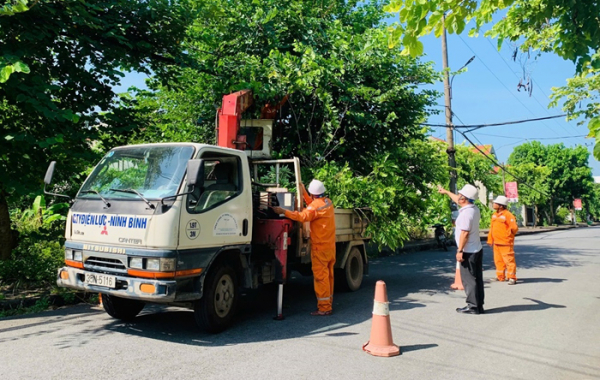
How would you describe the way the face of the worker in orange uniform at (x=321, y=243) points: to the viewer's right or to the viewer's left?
to the viewer's left

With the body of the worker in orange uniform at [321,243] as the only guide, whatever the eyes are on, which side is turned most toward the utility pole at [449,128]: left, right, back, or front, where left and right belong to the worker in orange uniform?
right

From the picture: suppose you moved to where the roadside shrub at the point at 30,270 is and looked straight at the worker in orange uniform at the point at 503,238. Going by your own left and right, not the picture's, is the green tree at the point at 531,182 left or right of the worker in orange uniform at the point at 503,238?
left

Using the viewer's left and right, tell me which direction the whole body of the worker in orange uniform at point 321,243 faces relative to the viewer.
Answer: facing away from the viewer and to the left of the viewer

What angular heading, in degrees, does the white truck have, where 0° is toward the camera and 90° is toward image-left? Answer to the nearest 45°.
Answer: approximately 45°

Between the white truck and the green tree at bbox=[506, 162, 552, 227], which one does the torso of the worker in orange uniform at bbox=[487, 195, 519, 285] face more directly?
the white truck

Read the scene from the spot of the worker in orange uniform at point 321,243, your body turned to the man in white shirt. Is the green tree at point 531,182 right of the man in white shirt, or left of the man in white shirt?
left

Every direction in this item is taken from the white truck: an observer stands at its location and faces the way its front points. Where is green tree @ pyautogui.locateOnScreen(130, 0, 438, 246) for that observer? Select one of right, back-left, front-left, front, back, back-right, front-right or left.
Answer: back

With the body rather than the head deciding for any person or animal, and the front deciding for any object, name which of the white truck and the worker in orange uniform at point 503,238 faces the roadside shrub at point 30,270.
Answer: the worker in orange uniform

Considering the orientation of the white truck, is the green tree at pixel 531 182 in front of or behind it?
behind

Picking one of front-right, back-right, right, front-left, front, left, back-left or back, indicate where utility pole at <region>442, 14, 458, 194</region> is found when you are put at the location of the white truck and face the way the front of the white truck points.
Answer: back

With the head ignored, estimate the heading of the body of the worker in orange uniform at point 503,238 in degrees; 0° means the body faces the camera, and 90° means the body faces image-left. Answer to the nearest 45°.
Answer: approximately 45°

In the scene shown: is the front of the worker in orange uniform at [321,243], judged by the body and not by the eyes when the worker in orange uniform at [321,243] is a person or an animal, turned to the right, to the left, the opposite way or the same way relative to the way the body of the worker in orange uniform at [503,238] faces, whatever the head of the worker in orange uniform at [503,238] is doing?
to the right
